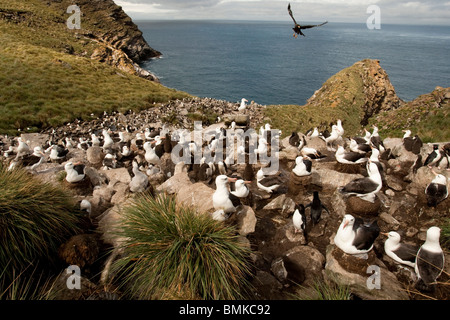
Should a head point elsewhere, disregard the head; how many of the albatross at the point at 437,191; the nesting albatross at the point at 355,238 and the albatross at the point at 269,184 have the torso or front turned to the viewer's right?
0

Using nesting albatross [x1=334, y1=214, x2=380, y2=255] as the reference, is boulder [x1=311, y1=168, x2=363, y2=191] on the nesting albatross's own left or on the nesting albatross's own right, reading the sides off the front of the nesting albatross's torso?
on the nesting albatross's own right

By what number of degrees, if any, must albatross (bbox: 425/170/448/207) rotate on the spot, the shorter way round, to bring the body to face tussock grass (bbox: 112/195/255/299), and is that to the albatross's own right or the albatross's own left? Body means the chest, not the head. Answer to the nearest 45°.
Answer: approximately 90° to the albatross's own left

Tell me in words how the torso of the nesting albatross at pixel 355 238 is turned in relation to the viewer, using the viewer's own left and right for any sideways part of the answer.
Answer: facing the viewer and to the left of the viewer

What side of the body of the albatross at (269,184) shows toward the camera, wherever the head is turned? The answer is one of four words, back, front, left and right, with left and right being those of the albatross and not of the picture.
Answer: left

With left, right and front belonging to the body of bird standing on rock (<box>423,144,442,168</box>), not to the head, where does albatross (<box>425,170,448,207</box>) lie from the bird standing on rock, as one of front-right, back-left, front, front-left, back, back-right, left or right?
front-right
